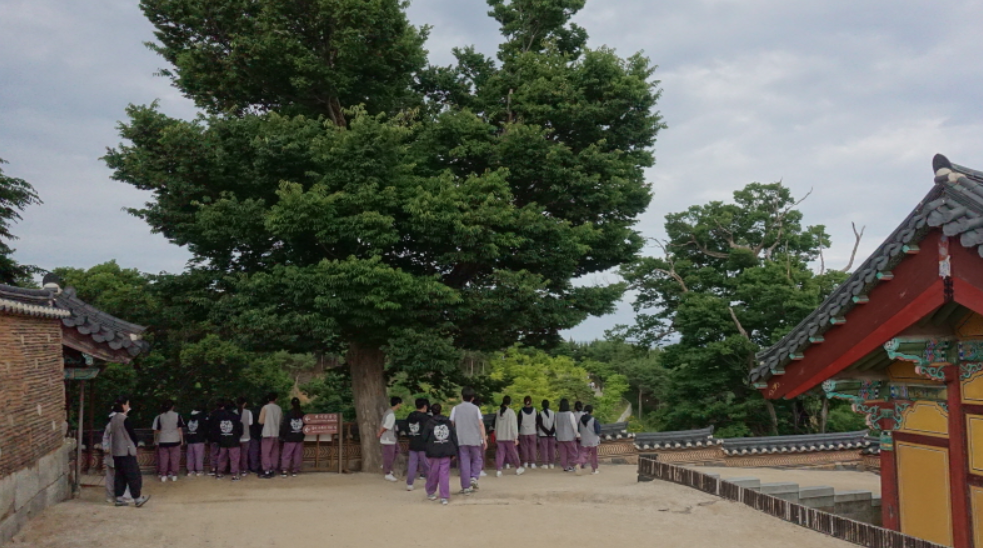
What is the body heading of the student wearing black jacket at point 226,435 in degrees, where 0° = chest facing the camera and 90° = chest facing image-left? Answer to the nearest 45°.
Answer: approximately 180°

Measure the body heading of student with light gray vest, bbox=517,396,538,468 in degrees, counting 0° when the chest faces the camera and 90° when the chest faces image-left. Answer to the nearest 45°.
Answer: approximately 180°

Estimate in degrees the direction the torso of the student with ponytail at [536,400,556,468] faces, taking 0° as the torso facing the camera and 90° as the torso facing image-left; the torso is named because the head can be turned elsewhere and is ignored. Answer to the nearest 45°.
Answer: approximately 180°

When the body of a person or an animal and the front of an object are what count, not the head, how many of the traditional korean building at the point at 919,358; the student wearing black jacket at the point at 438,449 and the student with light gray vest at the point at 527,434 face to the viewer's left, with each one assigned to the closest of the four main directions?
1

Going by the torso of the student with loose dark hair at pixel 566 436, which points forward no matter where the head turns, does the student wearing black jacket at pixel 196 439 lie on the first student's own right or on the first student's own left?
on the first student's own left

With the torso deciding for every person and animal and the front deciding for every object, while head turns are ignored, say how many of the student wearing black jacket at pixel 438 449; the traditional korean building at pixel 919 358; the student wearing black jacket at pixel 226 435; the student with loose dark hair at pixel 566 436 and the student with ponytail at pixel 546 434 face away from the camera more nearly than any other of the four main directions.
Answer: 4

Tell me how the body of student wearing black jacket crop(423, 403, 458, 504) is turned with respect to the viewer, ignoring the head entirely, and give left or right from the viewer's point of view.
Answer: facing away from the viewer

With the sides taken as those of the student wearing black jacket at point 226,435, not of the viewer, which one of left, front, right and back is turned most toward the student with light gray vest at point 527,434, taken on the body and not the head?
right
